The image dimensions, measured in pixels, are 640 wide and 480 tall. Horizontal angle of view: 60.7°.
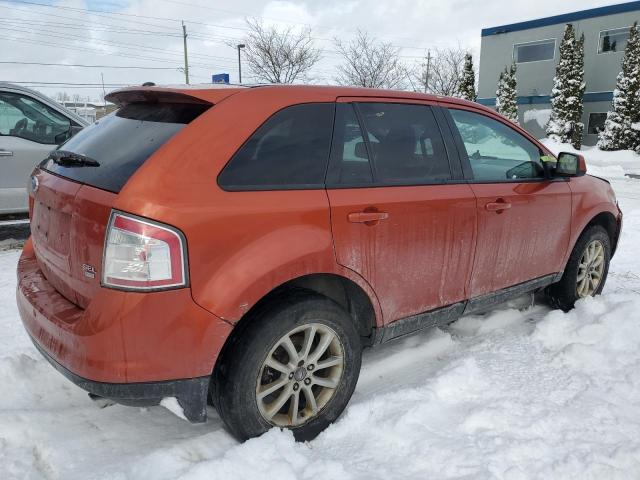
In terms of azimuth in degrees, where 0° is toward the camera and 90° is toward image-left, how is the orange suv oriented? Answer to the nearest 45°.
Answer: approximately 225°

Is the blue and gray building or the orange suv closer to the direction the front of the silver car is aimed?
the blue and gray building

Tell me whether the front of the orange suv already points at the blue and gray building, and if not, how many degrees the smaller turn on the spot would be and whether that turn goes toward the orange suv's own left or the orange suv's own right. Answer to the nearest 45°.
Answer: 0° — it already faces it

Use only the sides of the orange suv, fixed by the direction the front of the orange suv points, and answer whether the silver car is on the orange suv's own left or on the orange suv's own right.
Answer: on the orange suv's own left

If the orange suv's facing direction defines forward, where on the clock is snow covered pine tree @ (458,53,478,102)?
The snow covered pine tree is roughly at 11 o'clock from the orange suv.

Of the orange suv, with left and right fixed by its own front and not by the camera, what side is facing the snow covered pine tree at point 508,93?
front

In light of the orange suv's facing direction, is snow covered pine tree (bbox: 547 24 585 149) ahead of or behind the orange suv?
ahead
